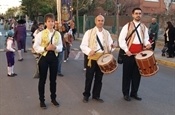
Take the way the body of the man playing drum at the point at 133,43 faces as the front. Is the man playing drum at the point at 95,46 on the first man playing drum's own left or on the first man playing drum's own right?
on the first man playing drum's own right

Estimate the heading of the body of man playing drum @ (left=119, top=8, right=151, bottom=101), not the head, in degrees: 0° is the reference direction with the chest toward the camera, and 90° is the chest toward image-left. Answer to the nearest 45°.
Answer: approximately 315°
